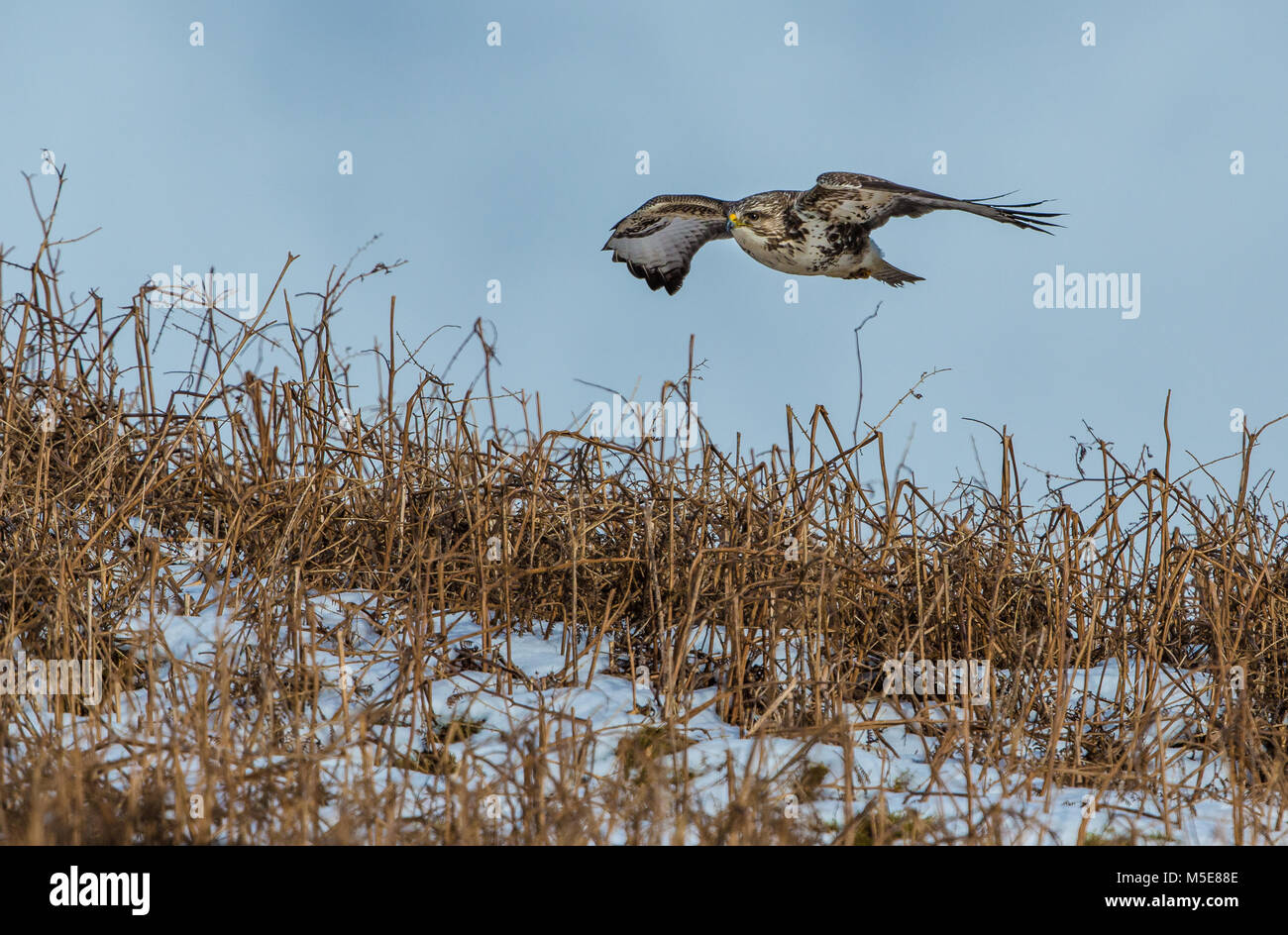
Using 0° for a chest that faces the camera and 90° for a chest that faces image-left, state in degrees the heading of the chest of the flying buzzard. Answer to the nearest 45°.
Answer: approximately 45°
